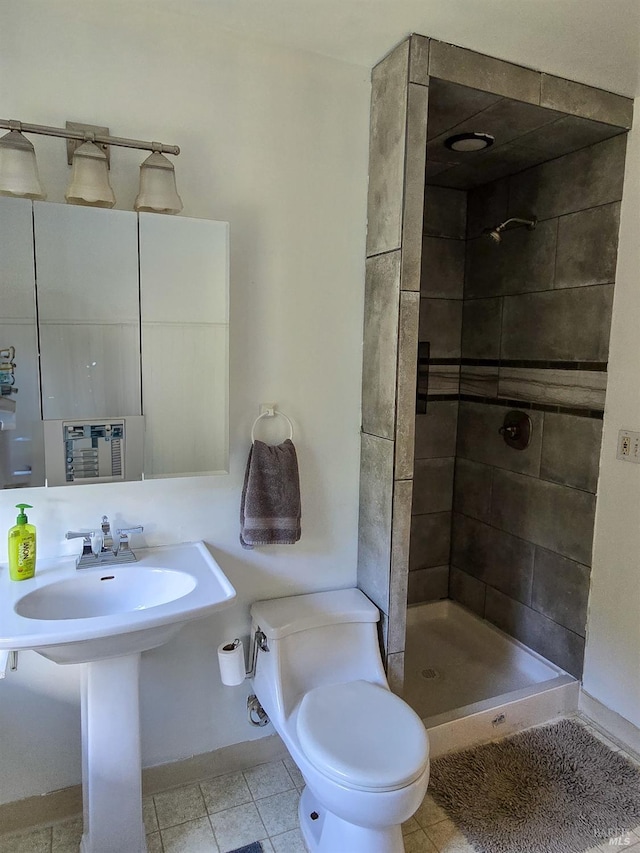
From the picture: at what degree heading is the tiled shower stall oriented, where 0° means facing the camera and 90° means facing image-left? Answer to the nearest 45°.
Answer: approximately 315°

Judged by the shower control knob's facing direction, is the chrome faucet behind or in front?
in front

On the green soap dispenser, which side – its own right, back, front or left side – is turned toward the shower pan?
left

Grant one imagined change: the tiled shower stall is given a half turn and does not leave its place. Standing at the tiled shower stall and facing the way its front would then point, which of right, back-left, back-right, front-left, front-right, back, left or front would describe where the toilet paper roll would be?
left

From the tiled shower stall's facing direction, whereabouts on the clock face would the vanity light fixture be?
The vanity light fixture is roughly at 3 o'clock from the tiled shower stall.

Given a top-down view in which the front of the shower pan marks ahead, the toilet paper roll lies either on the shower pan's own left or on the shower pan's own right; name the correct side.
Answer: on the shower pan's own right

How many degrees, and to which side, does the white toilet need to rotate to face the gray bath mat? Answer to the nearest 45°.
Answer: approximately 45° to its left

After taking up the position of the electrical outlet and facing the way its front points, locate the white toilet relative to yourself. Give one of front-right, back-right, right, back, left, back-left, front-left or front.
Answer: front

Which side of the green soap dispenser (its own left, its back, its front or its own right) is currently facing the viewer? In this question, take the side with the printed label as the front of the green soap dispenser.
front

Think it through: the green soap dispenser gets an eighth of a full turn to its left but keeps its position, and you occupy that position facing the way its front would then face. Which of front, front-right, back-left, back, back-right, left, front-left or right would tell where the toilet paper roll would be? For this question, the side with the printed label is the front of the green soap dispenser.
front-left

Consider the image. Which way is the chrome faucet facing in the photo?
toward the camera

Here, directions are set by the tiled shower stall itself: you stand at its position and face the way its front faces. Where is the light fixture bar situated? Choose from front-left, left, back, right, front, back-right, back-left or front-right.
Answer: right
